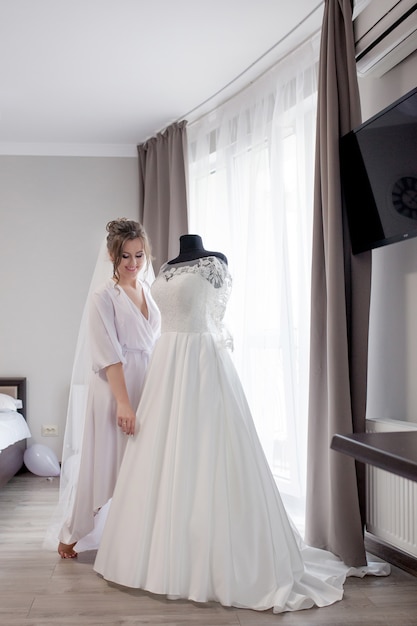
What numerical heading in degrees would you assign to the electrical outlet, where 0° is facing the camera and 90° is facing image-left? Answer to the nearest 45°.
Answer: approximately 0°

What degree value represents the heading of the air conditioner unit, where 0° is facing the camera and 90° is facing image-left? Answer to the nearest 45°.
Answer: approximately 45°

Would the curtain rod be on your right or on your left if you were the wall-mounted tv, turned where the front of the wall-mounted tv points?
on your right

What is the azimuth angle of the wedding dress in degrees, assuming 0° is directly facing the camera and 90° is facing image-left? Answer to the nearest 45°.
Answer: approximately 45°

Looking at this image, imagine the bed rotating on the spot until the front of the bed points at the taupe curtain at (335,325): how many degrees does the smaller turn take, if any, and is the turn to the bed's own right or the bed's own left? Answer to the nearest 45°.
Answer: approximately 45° to the bed's own left

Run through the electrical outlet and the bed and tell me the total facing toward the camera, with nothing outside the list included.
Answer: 2

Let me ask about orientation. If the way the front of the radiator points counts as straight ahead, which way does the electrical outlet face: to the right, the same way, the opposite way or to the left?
to the left

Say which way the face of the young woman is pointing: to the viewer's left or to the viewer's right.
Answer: to the viewer's right
